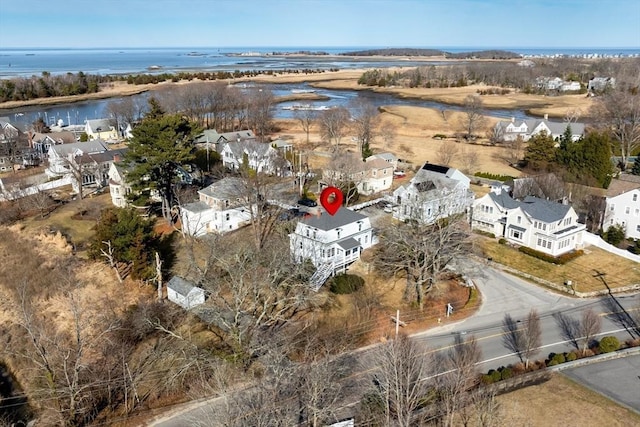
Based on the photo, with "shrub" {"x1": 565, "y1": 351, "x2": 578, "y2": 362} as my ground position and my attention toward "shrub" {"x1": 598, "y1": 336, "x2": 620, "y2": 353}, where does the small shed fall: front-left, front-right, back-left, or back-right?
back-left

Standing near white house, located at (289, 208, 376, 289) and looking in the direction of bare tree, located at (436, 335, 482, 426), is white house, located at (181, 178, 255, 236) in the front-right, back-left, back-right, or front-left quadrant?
back-right

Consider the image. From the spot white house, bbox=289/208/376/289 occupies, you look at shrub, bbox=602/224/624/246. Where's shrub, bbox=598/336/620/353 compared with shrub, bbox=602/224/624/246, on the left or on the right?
right

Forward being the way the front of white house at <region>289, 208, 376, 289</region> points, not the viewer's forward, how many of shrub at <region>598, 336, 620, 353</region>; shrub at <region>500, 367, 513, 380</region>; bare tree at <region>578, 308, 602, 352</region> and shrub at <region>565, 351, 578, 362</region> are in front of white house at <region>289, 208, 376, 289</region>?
4

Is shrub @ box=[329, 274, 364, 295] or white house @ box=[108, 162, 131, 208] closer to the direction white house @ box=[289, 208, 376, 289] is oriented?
the shrub

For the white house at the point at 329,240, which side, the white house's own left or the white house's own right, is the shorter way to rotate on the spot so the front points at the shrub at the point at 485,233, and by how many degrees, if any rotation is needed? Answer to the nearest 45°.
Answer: approximately 90° to the white house's own left

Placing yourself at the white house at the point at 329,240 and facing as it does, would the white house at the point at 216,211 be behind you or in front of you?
behind

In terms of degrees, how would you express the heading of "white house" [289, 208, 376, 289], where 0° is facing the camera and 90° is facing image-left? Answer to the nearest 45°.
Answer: approximately 315°

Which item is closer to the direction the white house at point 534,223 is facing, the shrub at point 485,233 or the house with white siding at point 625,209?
the shrub

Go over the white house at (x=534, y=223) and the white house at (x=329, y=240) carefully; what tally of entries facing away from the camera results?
0

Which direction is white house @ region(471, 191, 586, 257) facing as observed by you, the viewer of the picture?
facing the viewer and to the left of the viewer
